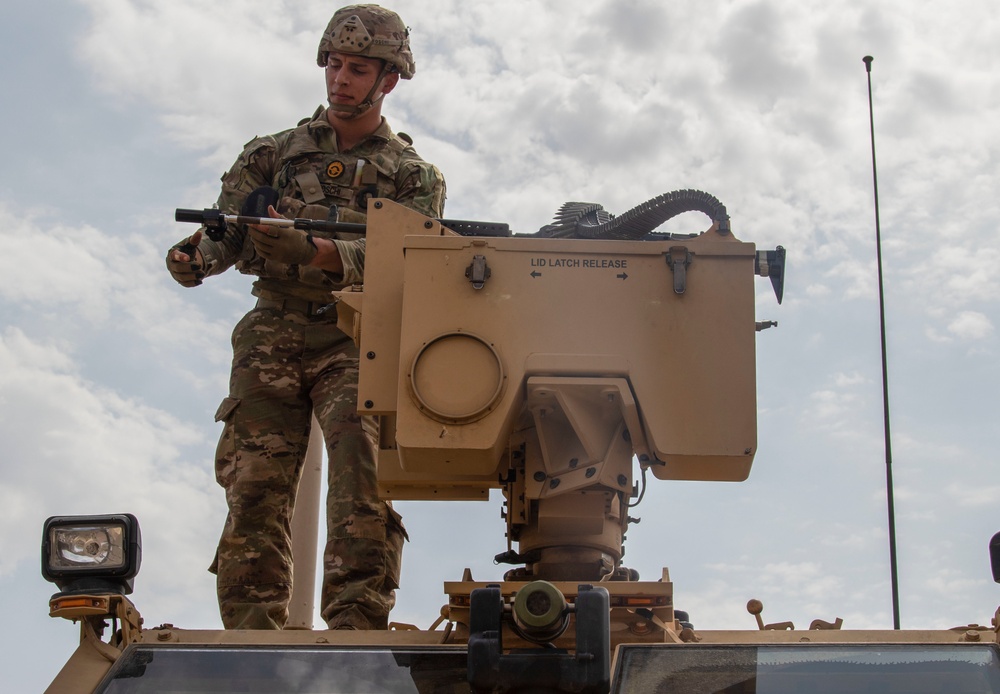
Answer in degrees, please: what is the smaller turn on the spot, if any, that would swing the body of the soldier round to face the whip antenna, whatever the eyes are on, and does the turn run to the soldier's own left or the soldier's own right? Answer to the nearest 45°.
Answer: approximately 45° to the soldier's own left

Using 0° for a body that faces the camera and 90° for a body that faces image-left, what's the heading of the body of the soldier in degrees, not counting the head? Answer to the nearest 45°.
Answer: approximately 0°

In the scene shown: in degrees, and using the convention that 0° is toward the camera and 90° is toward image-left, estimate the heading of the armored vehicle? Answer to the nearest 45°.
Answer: approximately 0°
